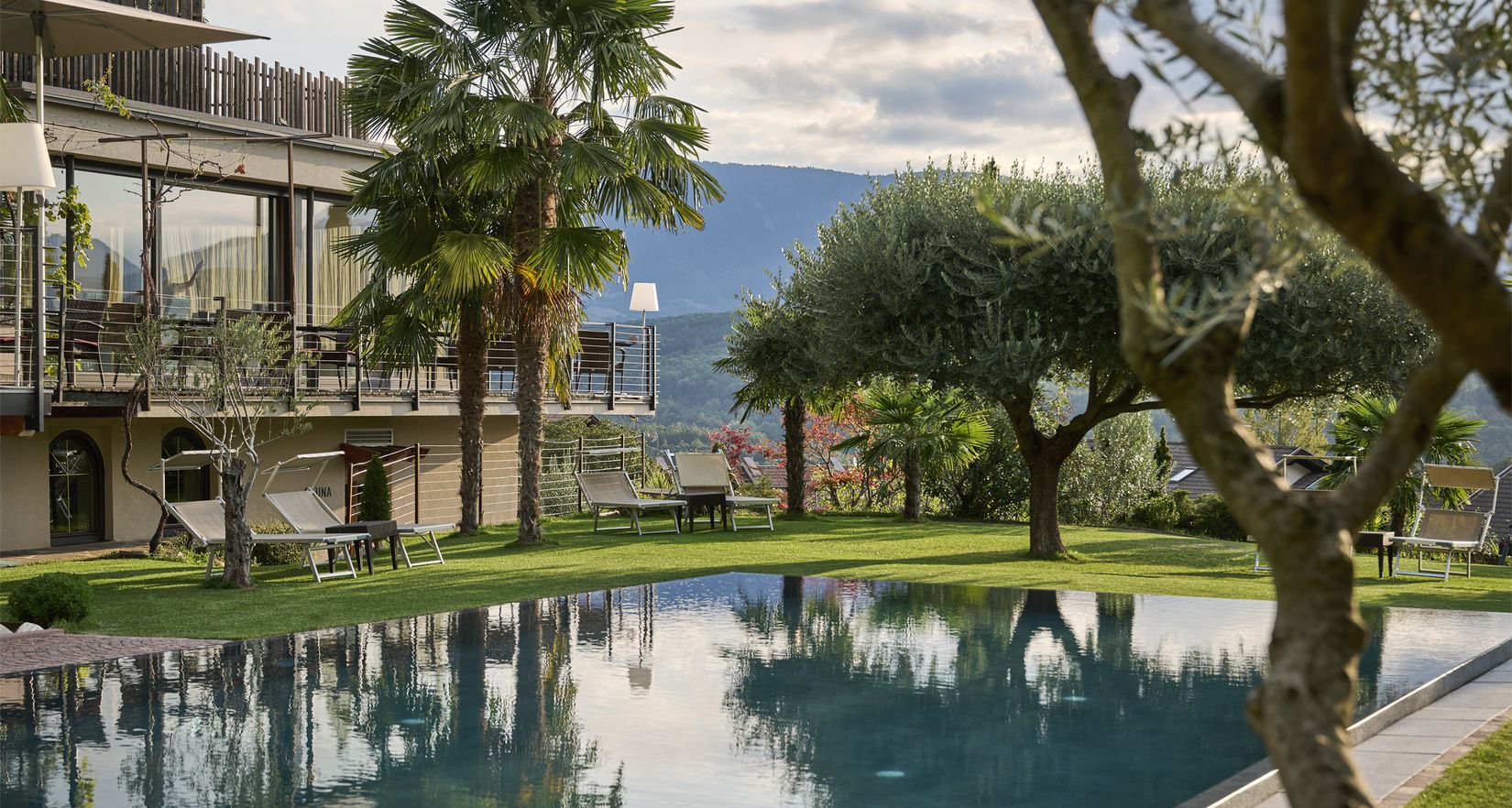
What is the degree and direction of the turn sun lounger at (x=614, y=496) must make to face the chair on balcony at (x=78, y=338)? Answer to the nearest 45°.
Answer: approximately 90° to its right

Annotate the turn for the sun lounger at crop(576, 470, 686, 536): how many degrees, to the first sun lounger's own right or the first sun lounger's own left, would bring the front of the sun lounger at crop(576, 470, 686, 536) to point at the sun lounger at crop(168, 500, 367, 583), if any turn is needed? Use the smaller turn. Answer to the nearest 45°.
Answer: approximately 90° to the first sun lounger's own right

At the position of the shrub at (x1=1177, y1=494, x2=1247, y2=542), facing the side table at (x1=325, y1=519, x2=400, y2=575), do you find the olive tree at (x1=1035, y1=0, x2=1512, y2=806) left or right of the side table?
left

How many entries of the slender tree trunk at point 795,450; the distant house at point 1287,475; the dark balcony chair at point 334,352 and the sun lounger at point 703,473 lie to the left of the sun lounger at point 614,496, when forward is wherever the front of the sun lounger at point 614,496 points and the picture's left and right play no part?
3
